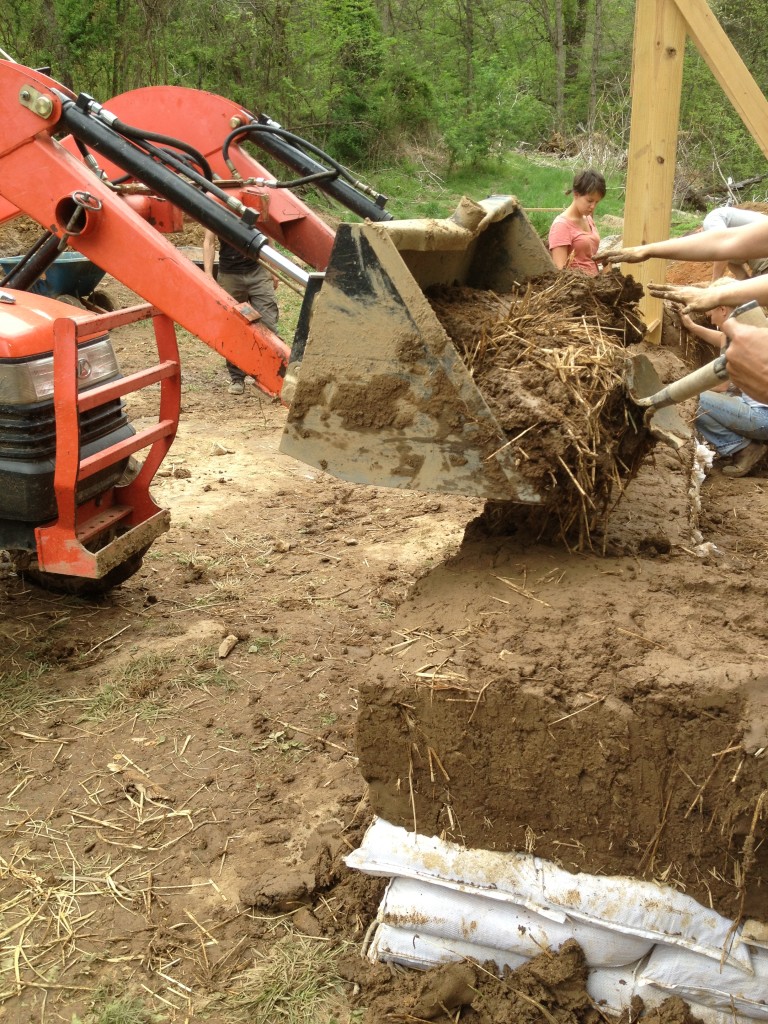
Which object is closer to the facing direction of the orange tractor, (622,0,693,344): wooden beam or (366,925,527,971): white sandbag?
the white sandbag

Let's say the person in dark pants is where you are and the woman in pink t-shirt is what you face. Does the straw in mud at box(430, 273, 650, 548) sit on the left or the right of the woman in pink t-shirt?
right

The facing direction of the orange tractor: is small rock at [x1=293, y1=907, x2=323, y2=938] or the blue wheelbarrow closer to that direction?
the small rock

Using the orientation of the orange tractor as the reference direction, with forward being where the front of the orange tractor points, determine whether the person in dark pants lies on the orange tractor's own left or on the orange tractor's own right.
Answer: on the orange tractor's own left

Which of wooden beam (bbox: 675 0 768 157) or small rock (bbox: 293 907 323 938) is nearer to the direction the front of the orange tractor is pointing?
the small rock

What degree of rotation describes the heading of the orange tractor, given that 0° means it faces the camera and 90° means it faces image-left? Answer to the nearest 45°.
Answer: approximately 315°

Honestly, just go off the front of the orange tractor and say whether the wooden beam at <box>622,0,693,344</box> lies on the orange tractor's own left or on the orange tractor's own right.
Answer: on the orange tractor's own left

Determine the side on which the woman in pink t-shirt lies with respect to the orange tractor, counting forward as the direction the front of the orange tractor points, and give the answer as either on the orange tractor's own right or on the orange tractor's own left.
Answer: on the orange tractor's own left

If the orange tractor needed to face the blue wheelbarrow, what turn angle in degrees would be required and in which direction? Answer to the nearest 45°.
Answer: approximately 135° to its left
